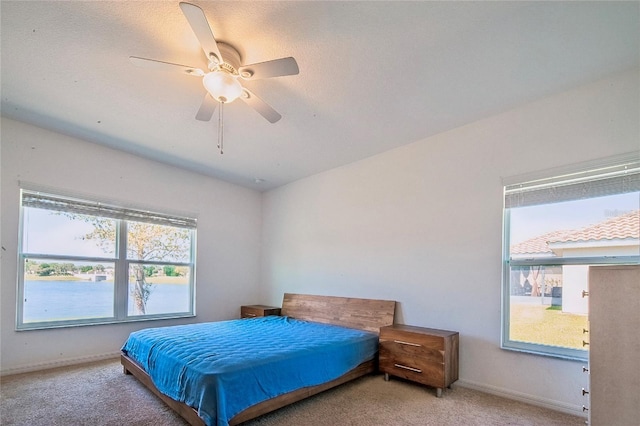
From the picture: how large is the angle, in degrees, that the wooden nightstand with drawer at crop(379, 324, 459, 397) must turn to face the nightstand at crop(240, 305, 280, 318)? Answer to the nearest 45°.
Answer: approximately 90° to its right

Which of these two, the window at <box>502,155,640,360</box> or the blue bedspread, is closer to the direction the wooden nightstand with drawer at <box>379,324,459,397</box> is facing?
the blue bedspread

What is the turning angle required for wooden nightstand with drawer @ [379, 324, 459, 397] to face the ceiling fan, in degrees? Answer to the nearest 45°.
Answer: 0° — it already faces it

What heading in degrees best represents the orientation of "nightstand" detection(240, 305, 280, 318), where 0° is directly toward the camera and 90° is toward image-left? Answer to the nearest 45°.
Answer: approximately 45°

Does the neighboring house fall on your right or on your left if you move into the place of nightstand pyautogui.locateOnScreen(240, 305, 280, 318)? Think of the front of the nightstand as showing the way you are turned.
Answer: on your left
